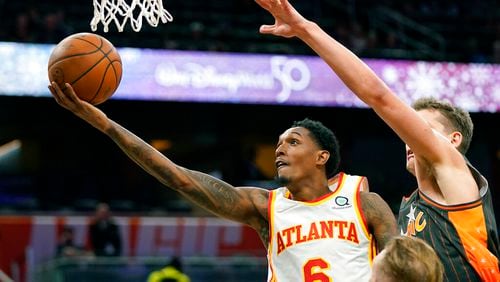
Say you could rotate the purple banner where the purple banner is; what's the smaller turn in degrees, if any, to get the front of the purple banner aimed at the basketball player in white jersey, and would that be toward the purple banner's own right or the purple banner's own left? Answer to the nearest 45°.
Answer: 0° — it already faces them

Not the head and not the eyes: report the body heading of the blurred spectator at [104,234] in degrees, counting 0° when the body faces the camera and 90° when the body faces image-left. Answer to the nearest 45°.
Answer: approximately 0°

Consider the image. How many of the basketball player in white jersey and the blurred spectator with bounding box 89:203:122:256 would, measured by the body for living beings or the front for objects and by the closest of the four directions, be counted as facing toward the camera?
2
